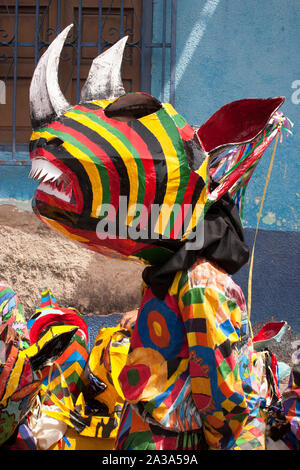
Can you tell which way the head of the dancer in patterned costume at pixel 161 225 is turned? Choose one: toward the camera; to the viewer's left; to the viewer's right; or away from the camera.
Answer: to the viewer's left

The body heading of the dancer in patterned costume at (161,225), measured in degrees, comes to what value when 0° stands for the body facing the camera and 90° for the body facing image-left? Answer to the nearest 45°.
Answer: approximately 90°
